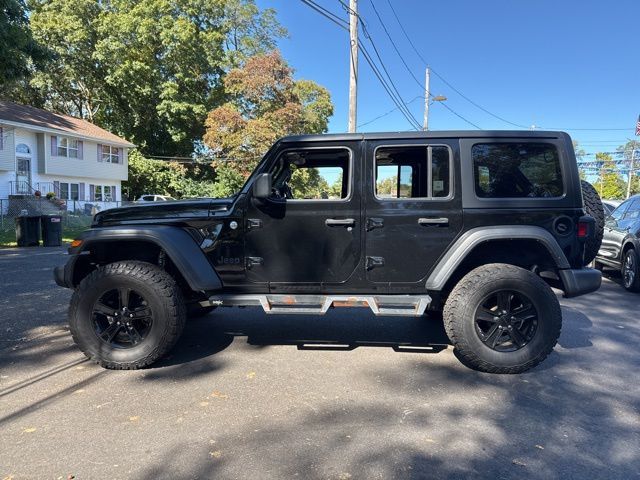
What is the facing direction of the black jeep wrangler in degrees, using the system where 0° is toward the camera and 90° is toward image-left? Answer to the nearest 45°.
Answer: approximately 90°

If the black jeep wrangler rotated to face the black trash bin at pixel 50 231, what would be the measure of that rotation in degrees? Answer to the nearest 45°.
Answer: approximately 45° to its right

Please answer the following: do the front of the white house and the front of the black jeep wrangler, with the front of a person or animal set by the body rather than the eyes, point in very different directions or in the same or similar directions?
very different directions

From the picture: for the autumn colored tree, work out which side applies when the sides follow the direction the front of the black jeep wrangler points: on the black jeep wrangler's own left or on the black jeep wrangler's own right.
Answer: on the black jeep wrangler's own right

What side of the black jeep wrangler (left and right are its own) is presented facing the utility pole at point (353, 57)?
right

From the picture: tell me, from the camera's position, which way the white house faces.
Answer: facing the viewer and to the right of the viewer

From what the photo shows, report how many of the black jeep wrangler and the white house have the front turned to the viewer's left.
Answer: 1

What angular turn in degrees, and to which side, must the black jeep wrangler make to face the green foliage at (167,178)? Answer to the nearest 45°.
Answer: approximately 90° to its right
